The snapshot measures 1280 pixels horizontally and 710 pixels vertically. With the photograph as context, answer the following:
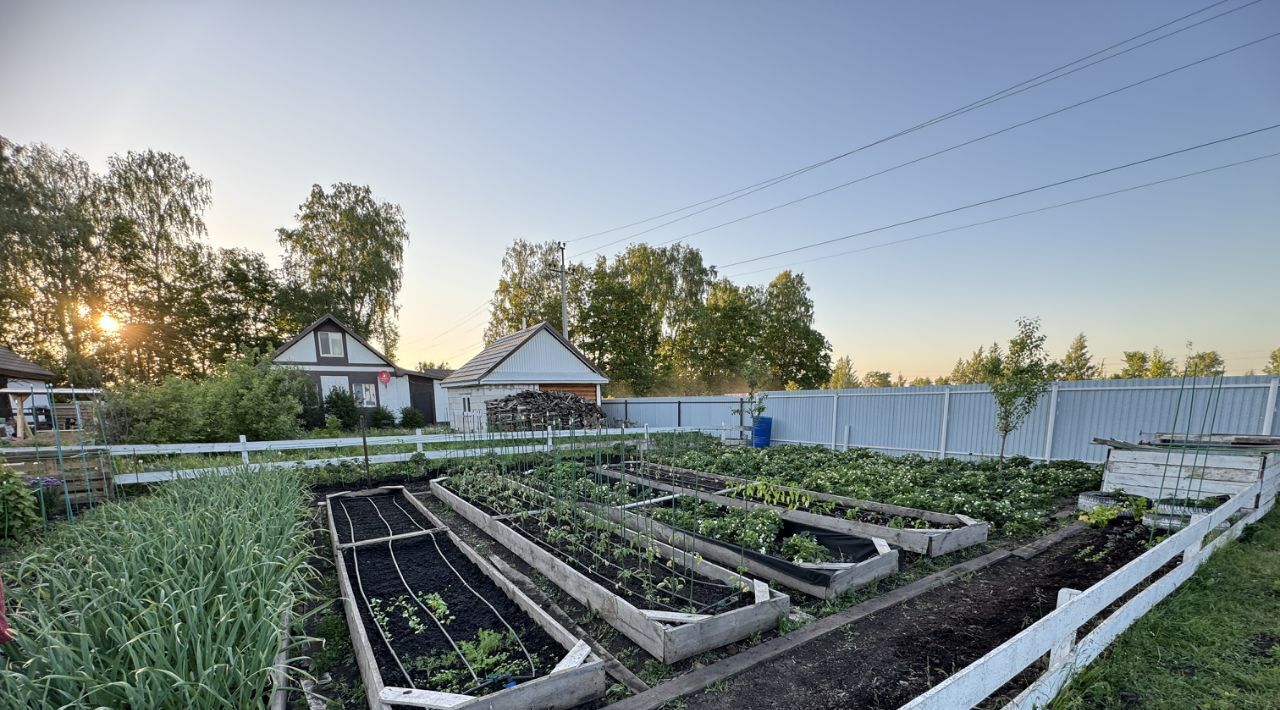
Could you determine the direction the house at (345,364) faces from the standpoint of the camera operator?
facing the viewer

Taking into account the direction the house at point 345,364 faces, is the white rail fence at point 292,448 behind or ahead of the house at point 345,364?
ahead

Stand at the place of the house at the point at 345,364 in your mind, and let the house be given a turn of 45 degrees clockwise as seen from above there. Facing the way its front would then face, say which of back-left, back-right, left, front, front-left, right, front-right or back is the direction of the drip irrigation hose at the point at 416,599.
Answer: front-left

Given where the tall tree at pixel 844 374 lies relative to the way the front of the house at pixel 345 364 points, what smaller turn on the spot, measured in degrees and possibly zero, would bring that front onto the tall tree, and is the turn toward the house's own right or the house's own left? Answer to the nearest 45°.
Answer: approximately 90° to the house's own left

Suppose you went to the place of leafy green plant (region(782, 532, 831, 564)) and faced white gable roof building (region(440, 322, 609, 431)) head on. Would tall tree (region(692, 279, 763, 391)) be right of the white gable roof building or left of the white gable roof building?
right

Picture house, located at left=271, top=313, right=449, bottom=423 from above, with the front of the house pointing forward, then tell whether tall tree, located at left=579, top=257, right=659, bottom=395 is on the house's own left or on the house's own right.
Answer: on the house's own left

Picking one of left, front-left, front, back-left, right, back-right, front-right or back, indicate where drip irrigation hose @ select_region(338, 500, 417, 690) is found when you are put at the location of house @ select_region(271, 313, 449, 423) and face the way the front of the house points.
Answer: front

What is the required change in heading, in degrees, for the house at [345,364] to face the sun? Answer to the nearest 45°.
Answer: approximately 135° to its right

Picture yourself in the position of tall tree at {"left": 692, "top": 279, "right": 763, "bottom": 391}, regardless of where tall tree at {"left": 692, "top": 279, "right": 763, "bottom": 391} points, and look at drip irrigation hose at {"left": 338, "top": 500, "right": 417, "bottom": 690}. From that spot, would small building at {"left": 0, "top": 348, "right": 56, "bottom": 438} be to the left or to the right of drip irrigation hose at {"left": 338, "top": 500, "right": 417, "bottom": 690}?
right

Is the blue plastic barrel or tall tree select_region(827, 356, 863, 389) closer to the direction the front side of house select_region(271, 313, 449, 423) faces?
the blue plastic barrel

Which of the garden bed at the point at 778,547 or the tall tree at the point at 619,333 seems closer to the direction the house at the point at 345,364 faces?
the garden bed

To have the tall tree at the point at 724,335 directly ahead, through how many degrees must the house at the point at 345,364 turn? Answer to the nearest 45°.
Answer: approximately 90° to its left
